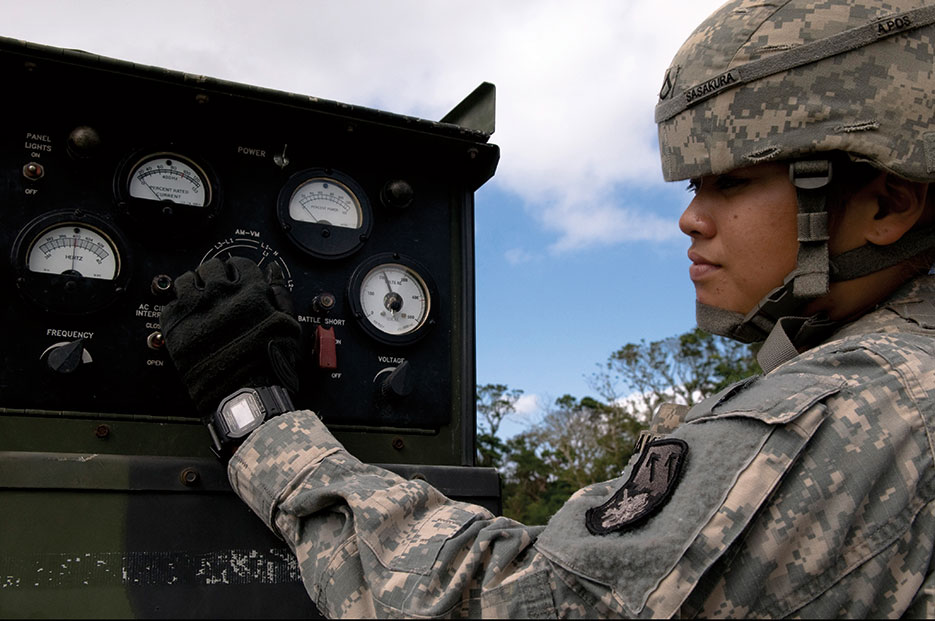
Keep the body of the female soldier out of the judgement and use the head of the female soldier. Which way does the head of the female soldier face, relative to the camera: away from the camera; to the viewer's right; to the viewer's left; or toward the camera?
to the viewer's left

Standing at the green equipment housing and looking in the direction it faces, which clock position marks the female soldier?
The female soldier is roughly at 10 o'clock from the green equipment housing.

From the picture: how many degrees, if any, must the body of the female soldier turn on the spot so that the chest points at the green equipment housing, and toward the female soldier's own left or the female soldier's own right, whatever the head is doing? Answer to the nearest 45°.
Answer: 0° — they already face it

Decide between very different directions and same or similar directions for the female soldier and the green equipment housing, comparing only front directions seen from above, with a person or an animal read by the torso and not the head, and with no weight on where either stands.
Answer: very different directions

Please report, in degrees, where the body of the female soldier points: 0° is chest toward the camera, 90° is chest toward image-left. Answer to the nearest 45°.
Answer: approximately 90°

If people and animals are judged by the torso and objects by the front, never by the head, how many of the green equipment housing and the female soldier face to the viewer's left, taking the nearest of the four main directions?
1

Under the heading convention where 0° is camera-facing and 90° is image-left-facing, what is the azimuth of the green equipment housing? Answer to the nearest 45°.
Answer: approximately 315°
